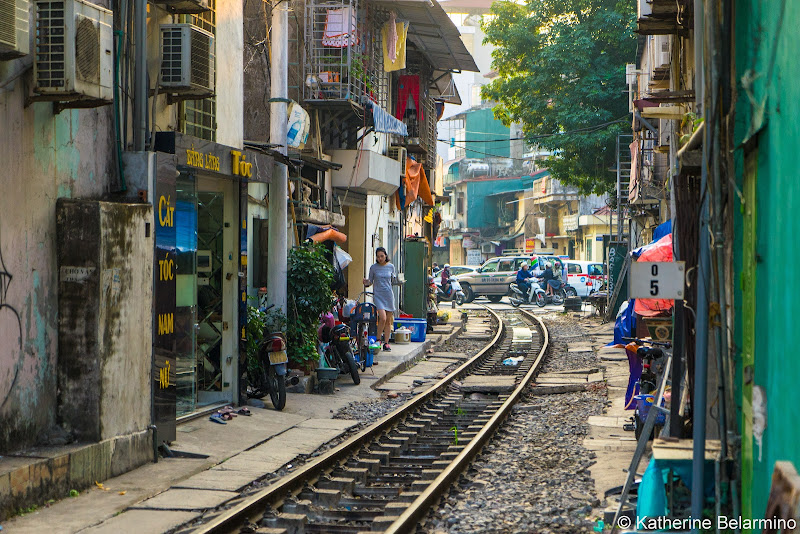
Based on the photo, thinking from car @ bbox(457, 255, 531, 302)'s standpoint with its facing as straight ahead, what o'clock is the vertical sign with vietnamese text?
The vertical sign with vietnamese text is roughly at 9 o'clock from the car.

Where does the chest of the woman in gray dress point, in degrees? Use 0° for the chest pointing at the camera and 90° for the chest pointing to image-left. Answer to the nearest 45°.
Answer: approximately 0°

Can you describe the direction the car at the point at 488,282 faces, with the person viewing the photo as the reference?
facing to the left of the viewer

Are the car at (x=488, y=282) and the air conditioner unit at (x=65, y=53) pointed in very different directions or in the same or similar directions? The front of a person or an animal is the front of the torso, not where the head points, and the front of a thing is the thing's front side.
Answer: very different directions

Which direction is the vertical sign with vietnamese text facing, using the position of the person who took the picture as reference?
facing the viewer and to the right of the viewer

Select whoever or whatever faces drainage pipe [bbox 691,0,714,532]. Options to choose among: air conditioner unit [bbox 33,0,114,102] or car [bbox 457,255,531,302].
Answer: the air conditioner unit

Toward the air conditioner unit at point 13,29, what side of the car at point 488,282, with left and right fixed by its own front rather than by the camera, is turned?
left

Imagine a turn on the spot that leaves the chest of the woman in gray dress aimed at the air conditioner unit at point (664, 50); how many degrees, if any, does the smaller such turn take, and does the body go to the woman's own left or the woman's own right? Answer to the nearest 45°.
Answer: approximately 90° to the woman's own left
